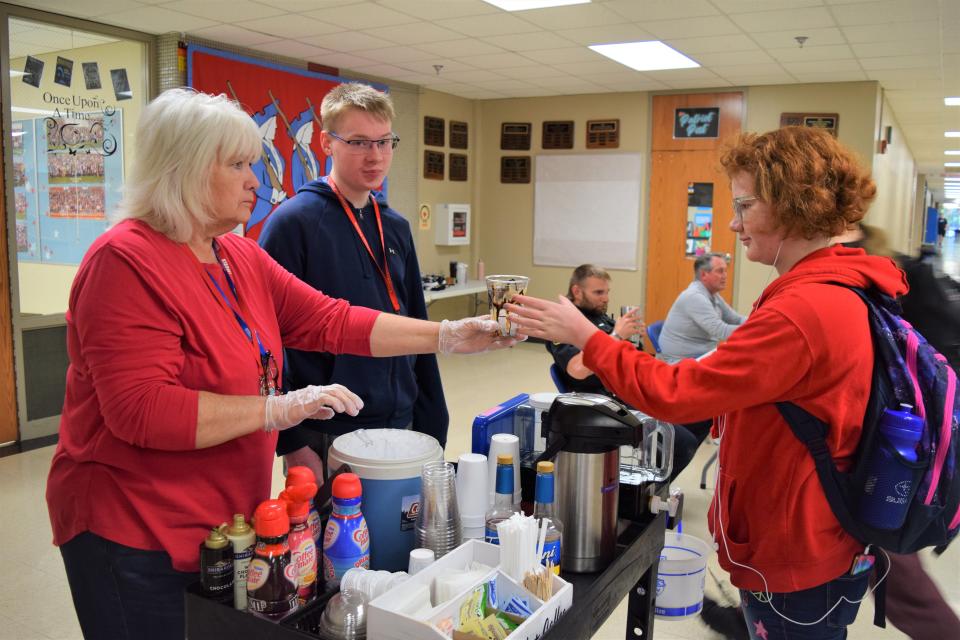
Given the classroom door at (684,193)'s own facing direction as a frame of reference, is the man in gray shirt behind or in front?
in front

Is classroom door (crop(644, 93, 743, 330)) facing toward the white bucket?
yes

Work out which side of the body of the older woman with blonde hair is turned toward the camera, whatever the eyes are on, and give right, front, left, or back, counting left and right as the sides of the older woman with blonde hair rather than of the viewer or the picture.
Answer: right

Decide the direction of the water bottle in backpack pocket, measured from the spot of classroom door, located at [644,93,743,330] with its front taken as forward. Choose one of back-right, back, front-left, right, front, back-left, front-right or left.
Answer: front

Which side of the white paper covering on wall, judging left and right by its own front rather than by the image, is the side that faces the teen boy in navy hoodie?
front

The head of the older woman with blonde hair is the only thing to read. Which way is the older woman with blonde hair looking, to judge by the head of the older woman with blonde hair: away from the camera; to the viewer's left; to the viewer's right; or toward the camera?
to the viewer's right

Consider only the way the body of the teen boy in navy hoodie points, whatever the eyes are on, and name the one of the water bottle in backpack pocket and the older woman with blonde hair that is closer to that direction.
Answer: the water bottle in backpack pocket

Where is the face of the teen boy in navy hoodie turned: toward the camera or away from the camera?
toward the camera

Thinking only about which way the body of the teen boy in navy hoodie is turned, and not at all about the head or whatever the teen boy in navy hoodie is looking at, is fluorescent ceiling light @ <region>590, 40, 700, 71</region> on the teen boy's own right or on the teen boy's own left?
on the teen boy's own left

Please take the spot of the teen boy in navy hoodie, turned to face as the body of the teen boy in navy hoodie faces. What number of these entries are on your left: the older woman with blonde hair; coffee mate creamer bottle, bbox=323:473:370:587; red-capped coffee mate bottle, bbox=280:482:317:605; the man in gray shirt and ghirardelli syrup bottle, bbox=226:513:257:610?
1

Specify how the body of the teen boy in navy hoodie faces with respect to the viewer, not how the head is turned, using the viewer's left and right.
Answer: facing the viewer and to the right of the viewer

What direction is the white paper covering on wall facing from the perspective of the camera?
toward the camera

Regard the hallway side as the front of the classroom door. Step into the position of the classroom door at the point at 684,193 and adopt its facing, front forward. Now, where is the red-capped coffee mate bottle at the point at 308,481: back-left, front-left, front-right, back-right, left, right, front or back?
front

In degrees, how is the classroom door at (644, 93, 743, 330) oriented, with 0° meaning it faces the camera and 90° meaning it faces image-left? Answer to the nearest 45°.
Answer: approximately 0°
